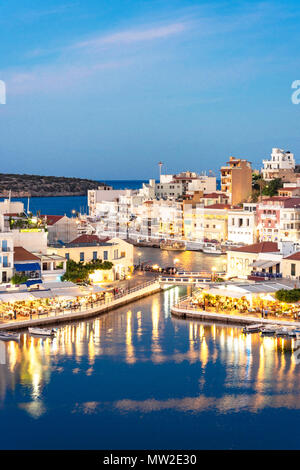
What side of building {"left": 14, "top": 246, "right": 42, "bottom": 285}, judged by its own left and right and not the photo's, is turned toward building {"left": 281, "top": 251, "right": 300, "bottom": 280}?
left

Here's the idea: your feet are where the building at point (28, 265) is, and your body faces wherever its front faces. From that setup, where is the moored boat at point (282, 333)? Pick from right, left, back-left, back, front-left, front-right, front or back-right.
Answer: front-left

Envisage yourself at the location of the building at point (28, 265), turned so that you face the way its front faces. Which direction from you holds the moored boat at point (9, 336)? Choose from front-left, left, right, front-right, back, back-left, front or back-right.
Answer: front

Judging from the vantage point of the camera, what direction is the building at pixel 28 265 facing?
facing the viewer

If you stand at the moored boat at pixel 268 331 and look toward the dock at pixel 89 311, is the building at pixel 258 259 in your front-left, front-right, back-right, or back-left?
front-right
